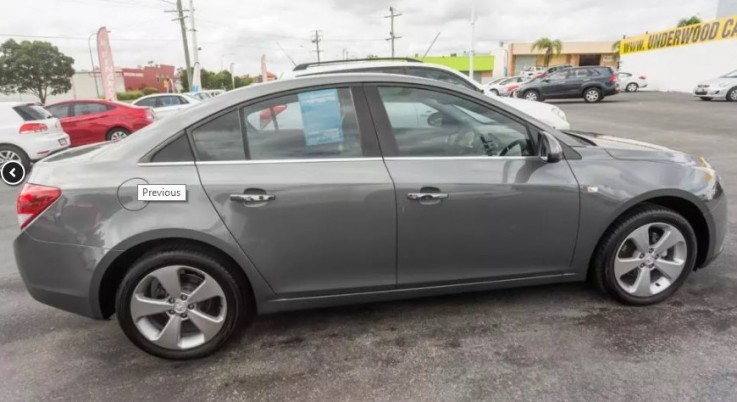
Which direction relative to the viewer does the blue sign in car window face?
toward the camera

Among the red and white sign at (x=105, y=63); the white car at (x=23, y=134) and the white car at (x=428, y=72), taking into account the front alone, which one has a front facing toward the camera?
the red and white sign

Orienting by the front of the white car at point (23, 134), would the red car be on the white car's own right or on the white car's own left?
on the white car's own right

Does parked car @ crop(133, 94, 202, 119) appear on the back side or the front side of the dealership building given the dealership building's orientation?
on the front side

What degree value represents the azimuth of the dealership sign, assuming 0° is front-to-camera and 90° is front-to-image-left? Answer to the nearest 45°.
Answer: approximately 45°

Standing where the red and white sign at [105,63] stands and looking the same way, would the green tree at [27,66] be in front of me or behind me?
behind

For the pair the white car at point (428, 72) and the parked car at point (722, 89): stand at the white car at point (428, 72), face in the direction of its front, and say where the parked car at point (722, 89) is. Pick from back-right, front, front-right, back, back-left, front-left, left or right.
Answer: front-left

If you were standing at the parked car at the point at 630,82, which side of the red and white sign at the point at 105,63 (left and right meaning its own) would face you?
left

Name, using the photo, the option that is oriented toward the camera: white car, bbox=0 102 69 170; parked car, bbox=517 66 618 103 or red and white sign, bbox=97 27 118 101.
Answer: the red and white sign

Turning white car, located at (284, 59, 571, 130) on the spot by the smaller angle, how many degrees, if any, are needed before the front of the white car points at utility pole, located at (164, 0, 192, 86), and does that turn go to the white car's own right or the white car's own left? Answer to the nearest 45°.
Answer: approximately 135° to the white car's own left

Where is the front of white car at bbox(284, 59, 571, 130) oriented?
to the viewer's right

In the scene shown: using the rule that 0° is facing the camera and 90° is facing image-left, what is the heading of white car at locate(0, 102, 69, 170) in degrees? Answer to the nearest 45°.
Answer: approximately 135°

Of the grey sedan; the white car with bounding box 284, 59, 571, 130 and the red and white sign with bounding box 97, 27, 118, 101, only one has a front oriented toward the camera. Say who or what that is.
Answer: the red and white sign

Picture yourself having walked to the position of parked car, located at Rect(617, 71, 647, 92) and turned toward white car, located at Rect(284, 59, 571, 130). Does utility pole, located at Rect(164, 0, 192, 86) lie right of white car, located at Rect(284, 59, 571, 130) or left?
right

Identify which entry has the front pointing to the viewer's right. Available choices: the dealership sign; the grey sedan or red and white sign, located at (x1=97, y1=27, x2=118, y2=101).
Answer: the grey sedan

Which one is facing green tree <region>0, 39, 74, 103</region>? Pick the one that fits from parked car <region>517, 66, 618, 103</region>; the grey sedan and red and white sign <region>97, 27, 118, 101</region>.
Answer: the parked car
